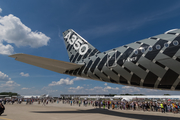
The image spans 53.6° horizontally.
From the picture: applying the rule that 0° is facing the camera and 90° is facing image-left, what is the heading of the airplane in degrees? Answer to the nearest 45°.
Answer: approximately 315°
